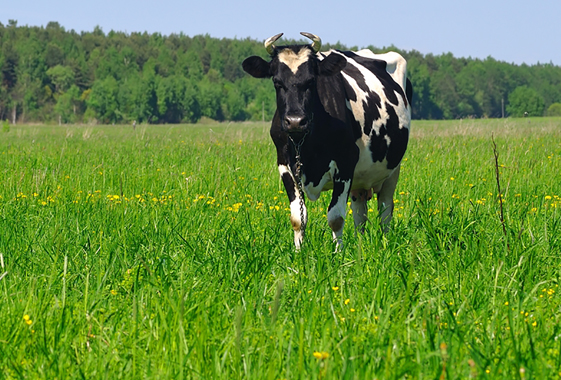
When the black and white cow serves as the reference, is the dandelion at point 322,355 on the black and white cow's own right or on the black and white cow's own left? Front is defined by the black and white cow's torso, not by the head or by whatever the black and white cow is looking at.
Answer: on the black and white cow's own left
